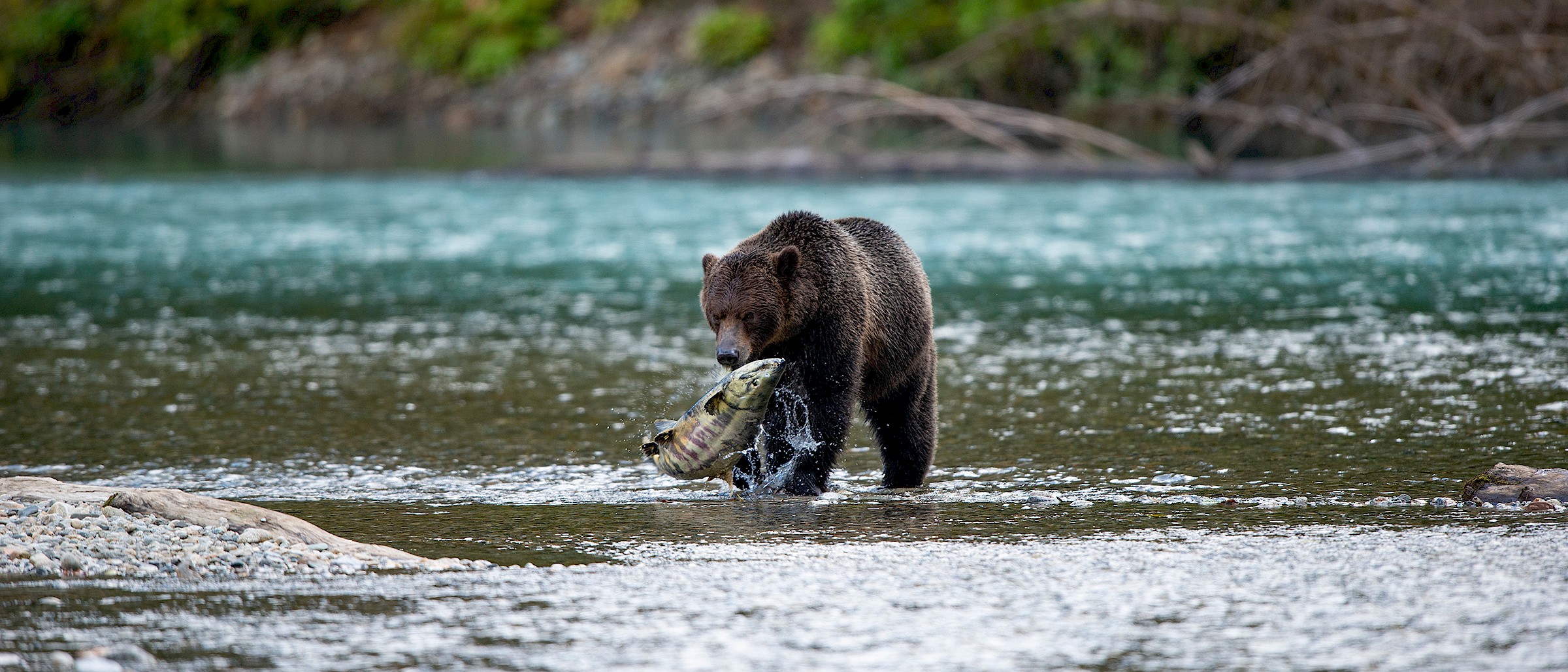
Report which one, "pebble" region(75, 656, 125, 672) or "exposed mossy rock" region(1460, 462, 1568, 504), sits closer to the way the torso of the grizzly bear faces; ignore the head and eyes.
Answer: the pebble

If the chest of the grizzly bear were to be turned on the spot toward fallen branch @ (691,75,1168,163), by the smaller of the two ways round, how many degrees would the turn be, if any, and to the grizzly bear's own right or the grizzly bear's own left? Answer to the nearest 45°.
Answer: approximately 135° to the grizzly bear's own right

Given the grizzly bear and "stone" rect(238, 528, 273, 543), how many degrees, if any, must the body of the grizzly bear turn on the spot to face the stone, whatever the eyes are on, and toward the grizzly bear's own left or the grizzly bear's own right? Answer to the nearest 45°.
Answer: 0° — it already faces it

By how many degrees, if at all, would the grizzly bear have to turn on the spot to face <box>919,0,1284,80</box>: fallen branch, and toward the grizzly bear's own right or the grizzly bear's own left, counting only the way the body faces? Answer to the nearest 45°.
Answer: approximately 135° to the grizzly bear's own right

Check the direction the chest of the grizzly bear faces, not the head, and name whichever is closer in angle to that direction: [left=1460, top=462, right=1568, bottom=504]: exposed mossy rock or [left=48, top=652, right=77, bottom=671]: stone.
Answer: the stone

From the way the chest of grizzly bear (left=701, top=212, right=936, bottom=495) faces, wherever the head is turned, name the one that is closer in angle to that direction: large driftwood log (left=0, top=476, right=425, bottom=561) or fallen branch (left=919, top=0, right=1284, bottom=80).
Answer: the large driftwood log

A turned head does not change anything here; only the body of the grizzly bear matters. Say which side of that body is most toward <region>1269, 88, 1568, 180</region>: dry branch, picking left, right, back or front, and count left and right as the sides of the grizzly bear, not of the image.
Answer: back

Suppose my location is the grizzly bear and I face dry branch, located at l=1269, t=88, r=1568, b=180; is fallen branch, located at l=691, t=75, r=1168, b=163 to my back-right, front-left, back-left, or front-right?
front-left

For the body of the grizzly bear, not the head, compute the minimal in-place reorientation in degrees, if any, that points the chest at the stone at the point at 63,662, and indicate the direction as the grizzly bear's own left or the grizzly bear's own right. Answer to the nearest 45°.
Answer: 0° — it already faces it

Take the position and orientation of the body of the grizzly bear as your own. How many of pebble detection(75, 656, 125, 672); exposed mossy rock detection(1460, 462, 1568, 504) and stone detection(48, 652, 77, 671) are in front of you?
2

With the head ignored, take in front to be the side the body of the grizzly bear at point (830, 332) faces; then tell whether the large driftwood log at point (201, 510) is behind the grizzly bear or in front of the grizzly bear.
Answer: in front

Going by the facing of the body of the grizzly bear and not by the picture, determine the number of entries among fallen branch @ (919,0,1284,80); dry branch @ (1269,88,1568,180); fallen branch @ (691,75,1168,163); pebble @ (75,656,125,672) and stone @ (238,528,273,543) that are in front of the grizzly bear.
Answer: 2

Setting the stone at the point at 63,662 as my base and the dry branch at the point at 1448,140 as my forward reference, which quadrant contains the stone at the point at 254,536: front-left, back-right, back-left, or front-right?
front-left

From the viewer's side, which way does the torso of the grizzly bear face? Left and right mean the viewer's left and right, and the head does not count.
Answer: facing the viewer and to the left of the viewer
